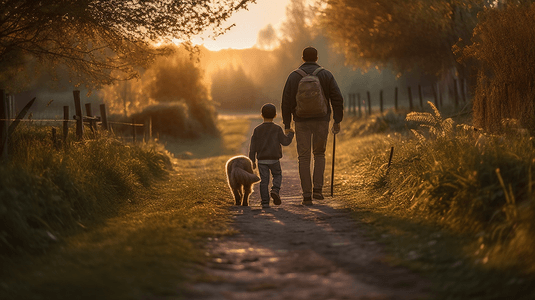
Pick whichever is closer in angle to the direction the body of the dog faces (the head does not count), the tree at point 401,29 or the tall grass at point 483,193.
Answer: the tree

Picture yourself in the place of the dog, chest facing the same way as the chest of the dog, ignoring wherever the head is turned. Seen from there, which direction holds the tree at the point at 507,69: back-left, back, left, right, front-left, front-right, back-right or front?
right

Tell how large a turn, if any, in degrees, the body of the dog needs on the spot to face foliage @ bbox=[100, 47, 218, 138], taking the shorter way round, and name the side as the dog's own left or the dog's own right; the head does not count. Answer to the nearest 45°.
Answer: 0° — it already faces it

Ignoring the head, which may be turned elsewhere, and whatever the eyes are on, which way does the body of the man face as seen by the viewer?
away from the camera

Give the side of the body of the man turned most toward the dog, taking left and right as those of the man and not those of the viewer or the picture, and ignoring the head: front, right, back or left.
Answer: left

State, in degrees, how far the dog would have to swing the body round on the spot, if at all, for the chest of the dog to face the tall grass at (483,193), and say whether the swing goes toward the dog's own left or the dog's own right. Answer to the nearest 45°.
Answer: approximately 135° to the dog's own right

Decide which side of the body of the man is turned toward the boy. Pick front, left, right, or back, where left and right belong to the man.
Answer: left

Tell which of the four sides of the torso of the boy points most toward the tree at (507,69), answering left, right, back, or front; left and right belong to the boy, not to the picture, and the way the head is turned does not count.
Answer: right

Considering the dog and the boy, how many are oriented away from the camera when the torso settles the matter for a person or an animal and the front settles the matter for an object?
2

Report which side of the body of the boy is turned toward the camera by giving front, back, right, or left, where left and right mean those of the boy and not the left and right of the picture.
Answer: back

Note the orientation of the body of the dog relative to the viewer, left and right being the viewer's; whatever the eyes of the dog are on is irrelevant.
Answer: facing away from the viewer
